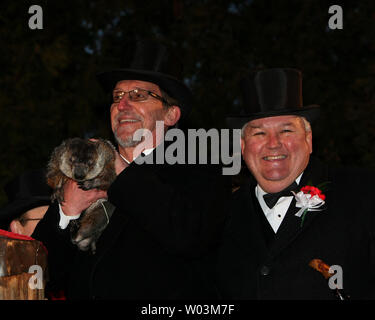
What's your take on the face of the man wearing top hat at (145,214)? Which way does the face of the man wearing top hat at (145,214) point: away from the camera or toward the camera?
toward the camera

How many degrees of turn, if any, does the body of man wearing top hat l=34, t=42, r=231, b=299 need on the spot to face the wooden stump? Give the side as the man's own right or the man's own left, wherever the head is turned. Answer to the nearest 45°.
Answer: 0° — they already face it

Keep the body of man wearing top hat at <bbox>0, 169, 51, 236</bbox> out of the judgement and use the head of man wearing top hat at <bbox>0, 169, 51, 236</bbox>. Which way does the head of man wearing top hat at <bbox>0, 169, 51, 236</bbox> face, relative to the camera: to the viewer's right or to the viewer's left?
to the viewer's right

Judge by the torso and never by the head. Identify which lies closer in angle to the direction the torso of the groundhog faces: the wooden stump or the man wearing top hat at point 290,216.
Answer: the wooden stump

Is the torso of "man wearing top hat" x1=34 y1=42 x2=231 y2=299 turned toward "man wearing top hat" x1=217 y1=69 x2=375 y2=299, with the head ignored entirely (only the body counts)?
no

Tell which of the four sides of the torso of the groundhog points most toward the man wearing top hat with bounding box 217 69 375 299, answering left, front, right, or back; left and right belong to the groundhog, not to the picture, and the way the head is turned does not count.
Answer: left

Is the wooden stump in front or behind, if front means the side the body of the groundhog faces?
in front

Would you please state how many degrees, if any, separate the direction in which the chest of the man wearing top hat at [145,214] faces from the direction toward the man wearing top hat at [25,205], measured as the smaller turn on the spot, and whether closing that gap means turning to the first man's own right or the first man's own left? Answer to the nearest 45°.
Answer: approximately 90° to the first man's own right

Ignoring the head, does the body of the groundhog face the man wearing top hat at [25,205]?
no

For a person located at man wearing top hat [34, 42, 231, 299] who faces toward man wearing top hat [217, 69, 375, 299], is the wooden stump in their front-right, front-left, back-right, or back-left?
back-right

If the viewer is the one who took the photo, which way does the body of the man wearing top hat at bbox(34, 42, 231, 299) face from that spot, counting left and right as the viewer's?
facing the viewer and to the left of the viewer

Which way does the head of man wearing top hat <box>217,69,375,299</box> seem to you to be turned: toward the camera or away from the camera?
toward the camera

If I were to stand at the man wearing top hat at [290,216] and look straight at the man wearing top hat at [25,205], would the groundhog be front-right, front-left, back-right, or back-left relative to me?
front-left

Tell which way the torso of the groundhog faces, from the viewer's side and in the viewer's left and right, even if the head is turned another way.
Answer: facing the viewer
